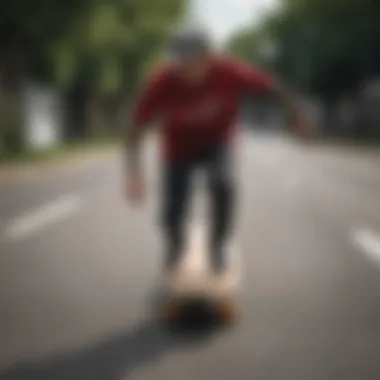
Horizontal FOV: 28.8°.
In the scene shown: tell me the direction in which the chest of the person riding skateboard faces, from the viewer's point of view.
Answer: toward the camera
